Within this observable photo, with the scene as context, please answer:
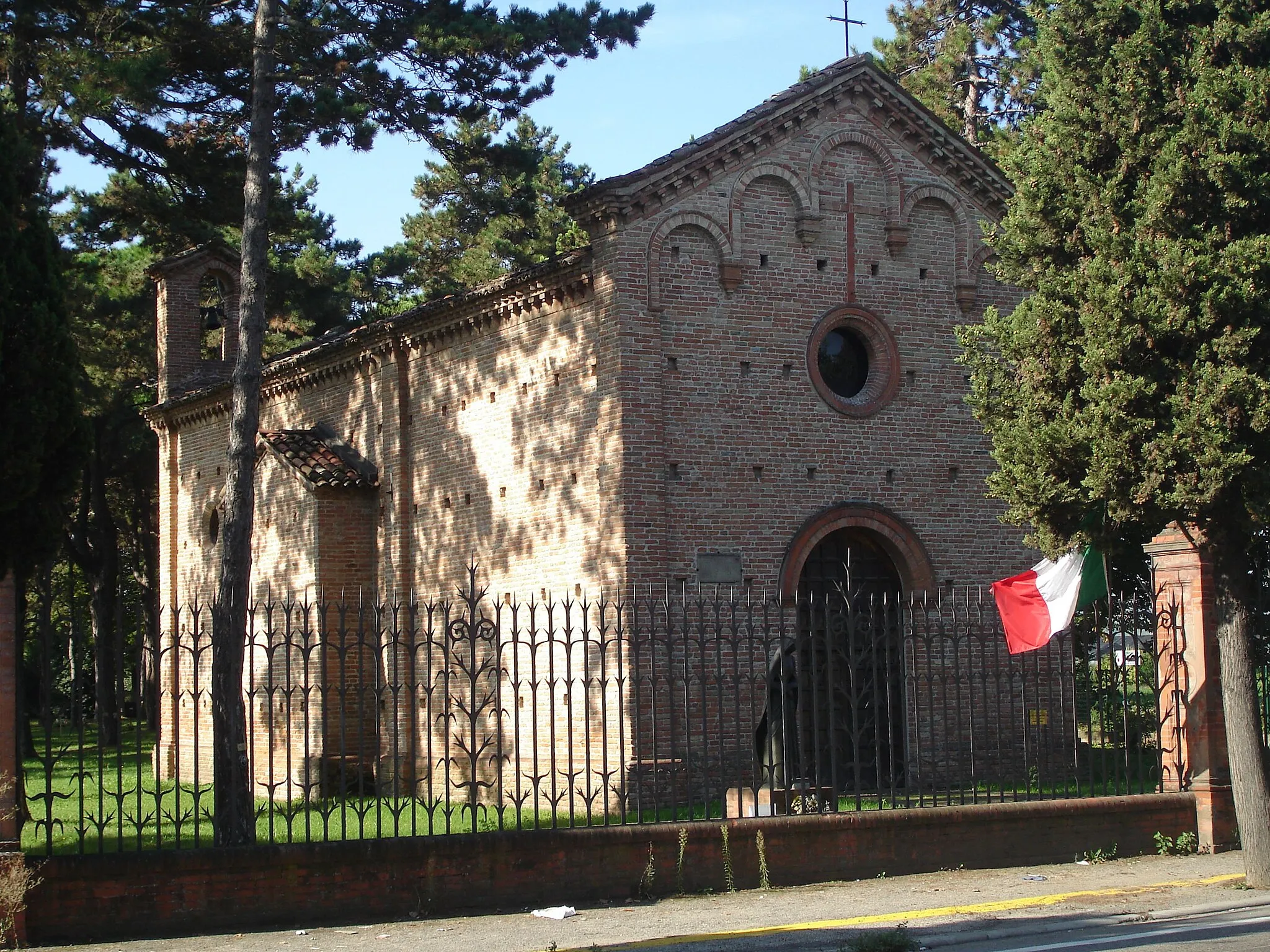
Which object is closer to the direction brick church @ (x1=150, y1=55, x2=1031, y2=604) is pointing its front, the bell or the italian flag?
the italian flag

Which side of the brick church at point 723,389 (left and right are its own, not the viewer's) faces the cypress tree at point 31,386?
right

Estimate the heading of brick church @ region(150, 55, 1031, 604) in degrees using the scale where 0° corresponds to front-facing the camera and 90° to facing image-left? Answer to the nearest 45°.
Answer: approximately 315°

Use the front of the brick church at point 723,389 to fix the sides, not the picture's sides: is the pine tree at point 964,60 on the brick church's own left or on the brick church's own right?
on the brick church's own left

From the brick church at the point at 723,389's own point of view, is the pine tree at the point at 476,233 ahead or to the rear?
to the rear

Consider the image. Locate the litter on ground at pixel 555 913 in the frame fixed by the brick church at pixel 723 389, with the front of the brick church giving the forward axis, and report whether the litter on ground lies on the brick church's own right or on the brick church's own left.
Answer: on the brick church's own right

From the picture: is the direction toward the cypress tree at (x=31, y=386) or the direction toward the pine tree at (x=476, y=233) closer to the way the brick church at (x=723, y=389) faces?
the cypress tree

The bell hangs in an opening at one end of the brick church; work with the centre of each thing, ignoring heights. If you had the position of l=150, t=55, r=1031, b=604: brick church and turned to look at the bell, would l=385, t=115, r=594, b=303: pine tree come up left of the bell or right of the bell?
right

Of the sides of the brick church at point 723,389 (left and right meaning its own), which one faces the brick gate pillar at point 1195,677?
front
